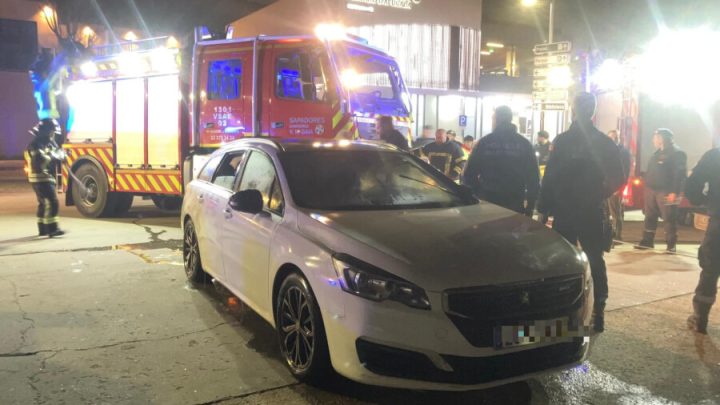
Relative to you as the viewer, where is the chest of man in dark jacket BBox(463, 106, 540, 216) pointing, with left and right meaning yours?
facing away from the viewer

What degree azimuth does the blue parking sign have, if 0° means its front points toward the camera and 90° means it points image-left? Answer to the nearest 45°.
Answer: approximately 0°

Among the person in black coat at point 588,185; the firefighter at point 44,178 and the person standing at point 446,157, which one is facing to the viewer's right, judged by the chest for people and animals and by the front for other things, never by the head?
the firefighter

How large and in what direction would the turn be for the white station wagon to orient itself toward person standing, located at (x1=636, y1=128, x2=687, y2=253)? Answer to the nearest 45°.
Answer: approximately 90° to its left

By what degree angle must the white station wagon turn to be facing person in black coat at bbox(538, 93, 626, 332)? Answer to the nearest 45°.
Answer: approximately 90° to its left

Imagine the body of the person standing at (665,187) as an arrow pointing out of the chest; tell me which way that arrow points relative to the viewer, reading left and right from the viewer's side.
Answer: facing the viewer and to the left of the viewer

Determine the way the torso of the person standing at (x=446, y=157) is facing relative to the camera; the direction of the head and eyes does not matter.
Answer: toward the camera

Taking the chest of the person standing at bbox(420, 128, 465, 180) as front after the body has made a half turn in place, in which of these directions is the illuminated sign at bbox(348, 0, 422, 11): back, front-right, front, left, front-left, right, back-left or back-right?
front

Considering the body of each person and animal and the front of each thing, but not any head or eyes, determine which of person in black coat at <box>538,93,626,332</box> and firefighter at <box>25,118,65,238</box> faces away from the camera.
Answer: the person in black coat

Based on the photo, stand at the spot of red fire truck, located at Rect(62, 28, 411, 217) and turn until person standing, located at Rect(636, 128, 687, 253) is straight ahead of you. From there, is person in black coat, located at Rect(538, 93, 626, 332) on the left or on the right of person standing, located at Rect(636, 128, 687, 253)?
right

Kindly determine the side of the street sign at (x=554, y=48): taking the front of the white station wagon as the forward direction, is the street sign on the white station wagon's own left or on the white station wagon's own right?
on the white station wagon's own left

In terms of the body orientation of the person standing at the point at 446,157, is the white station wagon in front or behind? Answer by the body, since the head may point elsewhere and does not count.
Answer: in front

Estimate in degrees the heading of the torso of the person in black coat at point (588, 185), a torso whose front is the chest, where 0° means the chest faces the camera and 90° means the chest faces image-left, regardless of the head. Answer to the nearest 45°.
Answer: approximately 180°

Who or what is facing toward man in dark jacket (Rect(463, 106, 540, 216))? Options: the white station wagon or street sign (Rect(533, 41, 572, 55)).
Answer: the street sign
